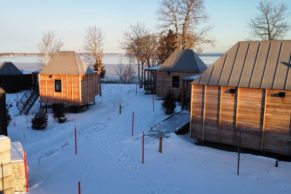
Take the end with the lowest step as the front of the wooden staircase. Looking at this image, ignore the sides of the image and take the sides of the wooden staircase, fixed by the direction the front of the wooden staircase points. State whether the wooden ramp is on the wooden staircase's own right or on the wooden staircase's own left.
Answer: on the wooden staircase's own left

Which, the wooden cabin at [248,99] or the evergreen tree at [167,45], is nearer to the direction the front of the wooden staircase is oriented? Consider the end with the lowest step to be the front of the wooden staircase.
the wooden cabin

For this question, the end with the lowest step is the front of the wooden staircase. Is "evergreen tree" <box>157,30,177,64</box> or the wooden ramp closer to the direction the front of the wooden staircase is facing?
the wooden ramp

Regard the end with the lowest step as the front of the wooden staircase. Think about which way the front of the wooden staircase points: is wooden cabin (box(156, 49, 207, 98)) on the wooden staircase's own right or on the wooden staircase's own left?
on the wooden staircase's own left

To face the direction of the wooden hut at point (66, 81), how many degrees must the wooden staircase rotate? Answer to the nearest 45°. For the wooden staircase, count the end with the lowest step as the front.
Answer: approximately 90° to its left
